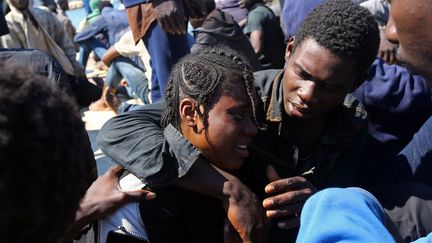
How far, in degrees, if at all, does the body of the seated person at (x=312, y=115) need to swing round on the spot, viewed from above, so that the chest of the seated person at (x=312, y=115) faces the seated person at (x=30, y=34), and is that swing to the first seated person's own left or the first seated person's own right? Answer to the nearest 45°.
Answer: approximately 90° to the first seated person's own right

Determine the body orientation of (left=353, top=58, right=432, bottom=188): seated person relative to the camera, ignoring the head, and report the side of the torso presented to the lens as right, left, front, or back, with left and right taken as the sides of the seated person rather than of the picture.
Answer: left

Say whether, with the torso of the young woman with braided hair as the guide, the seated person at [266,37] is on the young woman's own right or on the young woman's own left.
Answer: on the young woman's own left

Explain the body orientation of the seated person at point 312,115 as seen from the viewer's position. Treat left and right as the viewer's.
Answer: facing the viewer and to the left of the viewer

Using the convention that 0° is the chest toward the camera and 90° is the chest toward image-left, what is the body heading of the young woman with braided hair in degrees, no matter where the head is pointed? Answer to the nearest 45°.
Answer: approximately 315°

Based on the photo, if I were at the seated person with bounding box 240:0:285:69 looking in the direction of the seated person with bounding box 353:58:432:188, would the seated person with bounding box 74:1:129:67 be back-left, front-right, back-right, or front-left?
back-right

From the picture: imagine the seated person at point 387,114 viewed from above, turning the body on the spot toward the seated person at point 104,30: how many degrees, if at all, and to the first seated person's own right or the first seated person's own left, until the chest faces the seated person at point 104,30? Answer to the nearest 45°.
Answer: approximately 45° to the first seated person's own right
